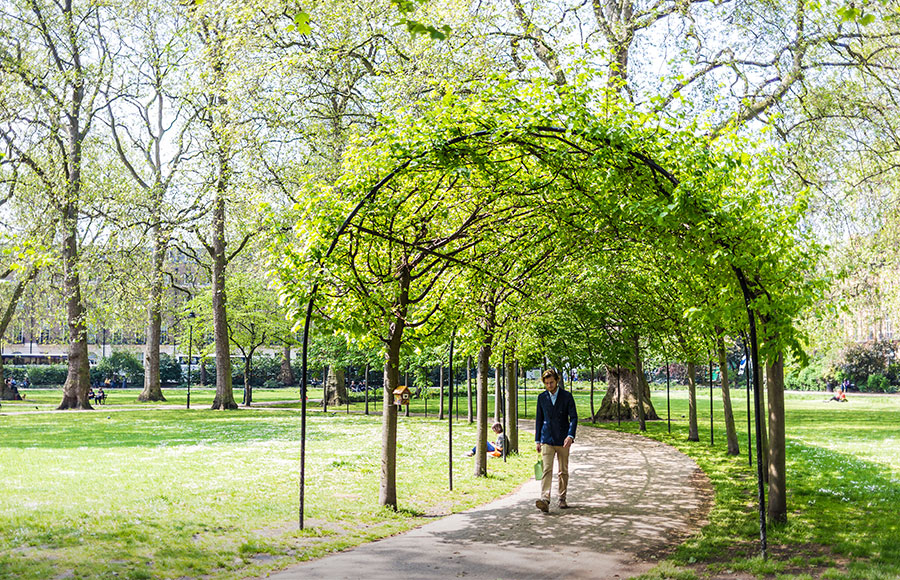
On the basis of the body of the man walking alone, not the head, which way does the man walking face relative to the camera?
toward the camera

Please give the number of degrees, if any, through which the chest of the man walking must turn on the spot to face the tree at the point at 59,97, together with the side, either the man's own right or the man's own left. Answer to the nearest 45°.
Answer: approximately 135° to the man's own right

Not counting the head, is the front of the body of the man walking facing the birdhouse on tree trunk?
no
